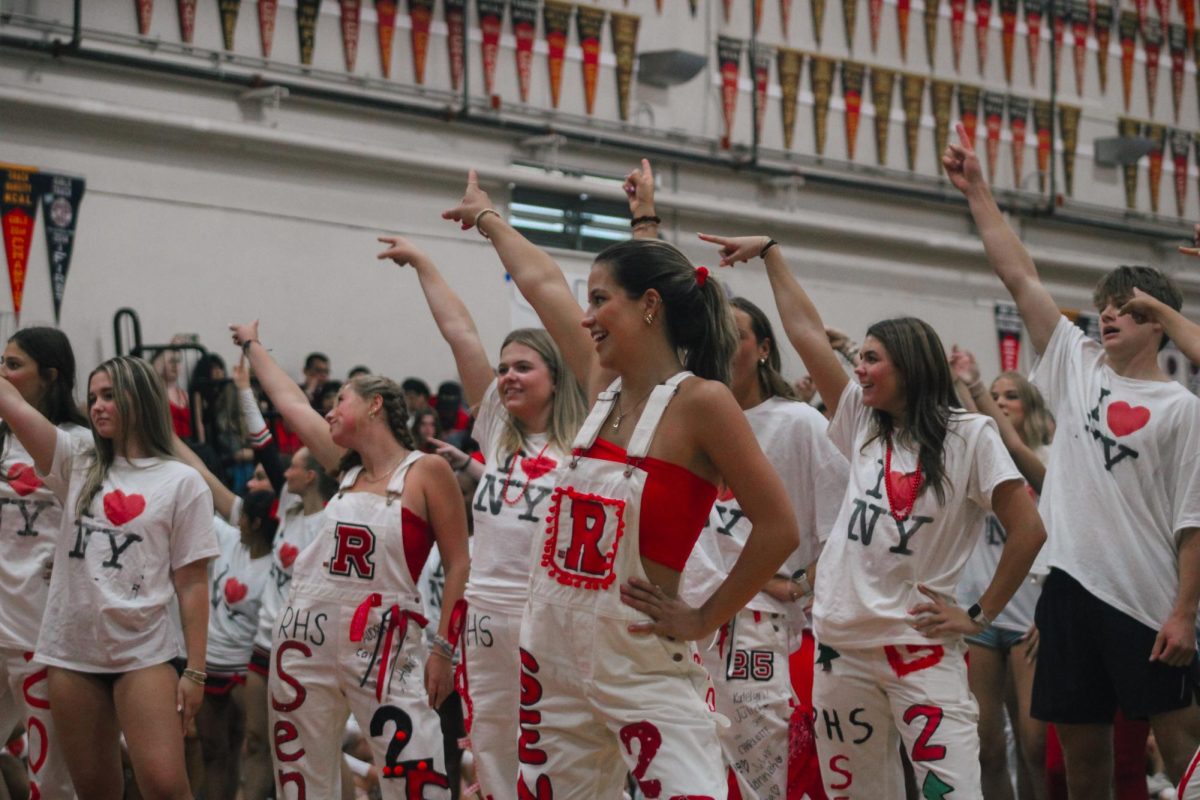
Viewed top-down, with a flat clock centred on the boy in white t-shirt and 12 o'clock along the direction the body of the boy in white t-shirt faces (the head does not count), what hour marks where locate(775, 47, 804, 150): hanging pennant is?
The hanging pennant is roughly at 4 o'clock from the boy in white t-shirt.

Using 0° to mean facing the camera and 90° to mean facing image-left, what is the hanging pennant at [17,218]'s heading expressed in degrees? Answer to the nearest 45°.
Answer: approximately 0°

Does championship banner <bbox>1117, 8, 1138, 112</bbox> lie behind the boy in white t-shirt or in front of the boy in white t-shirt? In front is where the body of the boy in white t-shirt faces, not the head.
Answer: behind

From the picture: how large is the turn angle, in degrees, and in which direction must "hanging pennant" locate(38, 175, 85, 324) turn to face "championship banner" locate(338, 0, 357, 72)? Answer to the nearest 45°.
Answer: approximately 90° to its left

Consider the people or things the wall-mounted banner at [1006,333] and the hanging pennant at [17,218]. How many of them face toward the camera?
2

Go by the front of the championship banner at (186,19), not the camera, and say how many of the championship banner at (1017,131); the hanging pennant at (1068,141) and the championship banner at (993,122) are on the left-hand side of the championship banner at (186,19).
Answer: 3

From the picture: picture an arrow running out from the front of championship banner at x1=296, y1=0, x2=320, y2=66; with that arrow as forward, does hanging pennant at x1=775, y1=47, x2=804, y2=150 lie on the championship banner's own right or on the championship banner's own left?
on the championship banner's own left

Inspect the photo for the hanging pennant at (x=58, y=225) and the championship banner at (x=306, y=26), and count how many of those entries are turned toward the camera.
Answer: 2
